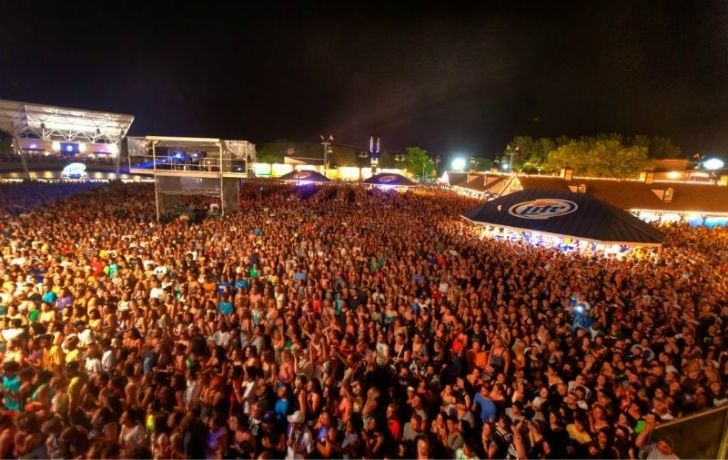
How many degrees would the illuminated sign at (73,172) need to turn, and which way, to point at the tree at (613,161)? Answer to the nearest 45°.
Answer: approximately 45° to its left

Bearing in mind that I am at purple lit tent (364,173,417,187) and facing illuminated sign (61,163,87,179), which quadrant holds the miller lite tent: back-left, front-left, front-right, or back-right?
back-left

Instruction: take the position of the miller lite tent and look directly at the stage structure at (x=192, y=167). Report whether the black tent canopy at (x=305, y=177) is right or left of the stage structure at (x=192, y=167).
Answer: right

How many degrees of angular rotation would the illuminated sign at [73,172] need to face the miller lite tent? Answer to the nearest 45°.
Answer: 0° — it already faces it

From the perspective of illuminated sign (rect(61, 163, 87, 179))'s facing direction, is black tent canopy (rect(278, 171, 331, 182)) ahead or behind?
ahead

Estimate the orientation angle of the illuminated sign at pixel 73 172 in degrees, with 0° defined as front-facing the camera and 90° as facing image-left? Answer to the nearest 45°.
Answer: approximately 0°

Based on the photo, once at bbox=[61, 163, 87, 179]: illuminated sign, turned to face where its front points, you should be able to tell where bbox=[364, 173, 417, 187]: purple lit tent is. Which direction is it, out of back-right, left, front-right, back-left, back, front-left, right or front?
front-left
